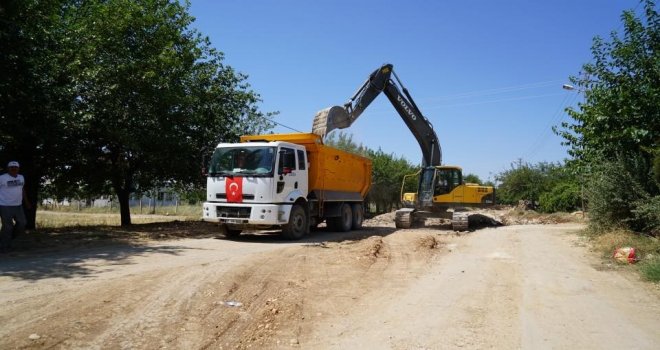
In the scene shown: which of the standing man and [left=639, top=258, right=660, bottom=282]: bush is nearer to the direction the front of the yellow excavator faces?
the standing man

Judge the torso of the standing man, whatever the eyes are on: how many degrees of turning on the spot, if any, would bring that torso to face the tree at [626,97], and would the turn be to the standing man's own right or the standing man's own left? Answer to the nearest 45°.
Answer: approximately 90° to the standing man's own left

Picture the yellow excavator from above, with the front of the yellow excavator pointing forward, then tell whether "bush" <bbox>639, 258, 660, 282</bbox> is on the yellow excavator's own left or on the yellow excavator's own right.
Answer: on the yellow excavator's own left

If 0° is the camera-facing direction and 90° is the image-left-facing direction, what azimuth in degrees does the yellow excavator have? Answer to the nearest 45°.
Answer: approximately 45°

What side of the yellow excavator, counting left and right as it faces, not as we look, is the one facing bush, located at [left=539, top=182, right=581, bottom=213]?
back

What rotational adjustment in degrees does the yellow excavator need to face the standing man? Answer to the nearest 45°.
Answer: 0° — it already faces them

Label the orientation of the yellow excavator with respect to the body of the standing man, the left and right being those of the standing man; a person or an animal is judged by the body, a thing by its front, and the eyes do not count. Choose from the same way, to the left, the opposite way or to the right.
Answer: to the right

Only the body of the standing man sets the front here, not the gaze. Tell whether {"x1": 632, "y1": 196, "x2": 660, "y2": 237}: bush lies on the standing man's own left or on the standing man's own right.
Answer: on the standing man's own left

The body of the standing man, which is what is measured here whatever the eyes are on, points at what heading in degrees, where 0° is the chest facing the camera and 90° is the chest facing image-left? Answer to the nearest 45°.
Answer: approximately 0°

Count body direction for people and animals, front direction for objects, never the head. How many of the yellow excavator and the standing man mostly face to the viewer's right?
0

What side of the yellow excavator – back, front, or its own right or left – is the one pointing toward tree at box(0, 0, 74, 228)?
front
